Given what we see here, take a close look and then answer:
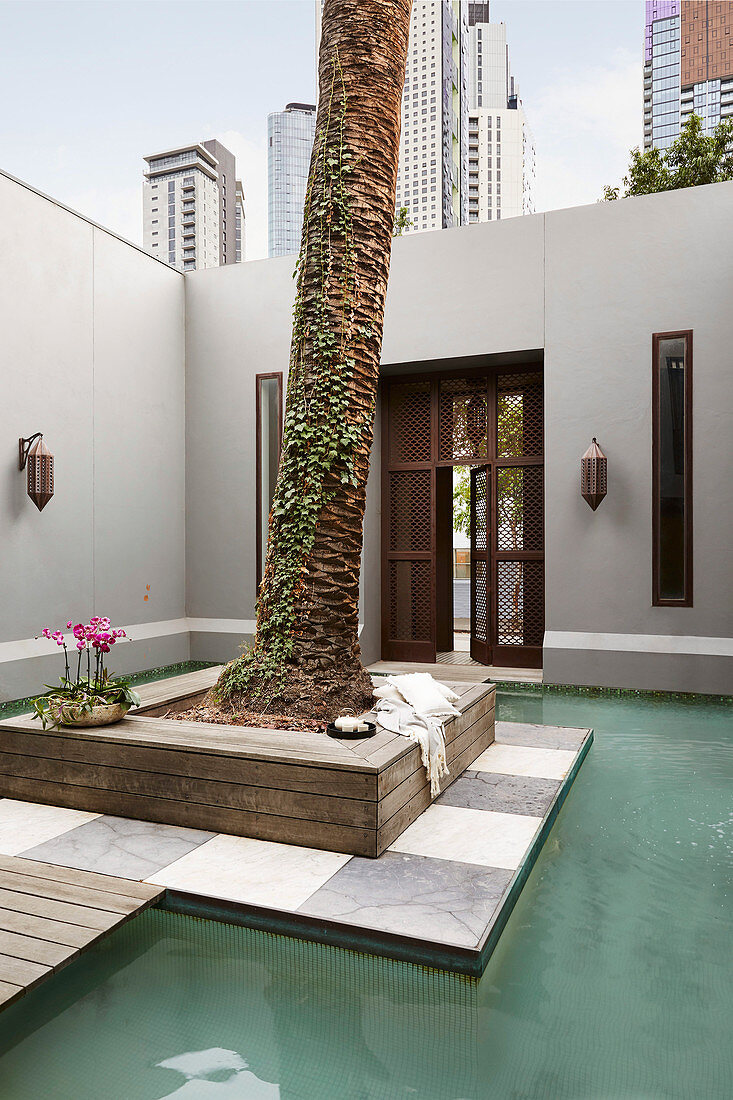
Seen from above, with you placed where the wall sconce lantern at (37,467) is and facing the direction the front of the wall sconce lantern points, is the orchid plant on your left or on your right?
on your right

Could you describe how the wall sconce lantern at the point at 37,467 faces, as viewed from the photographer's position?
facing to the right of the viewer

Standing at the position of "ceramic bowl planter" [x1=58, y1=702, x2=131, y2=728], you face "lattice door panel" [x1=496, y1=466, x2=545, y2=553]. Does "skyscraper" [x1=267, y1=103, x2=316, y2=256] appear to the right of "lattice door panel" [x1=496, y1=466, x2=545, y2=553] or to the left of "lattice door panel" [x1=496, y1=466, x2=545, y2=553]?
left

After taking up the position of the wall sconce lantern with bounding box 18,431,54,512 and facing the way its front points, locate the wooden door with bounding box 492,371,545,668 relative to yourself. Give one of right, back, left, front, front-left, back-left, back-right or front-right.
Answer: front

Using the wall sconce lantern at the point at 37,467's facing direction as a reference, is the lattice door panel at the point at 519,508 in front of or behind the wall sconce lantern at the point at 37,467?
in front

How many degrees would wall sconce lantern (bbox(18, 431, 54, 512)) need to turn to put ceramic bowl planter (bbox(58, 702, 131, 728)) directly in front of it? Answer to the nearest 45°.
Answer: approximately 90° to its right

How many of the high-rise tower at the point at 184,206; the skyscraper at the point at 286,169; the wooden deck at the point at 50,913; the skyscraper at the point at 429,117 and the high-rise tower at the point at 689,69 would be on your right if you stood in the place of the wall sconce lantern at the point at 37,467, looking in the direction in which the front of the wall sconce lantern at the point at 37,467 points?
1

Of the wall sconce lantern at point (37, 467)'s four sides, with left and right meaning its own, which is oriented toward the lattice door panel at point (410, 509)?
front

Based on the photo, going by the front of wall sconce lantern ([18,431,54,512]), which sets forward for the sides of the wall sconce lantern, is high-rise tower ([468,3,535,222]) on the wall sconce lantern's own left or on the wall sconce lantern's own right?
on the wall sconce lantern's own left
